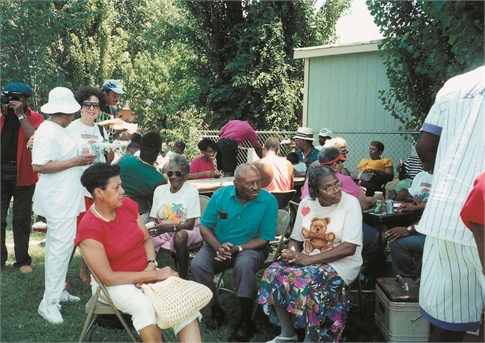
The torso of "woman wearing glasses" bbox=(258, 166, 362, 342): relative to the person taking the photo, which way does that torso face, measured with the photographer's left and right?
facing the viewer and to the left of the viewer

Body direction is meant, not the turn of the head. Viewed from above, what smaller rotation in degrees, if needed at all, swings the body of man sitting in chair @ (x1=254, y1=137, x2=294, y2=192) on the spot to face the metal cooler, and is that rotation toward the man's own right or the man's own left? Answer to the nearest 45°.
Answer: approximately 180°

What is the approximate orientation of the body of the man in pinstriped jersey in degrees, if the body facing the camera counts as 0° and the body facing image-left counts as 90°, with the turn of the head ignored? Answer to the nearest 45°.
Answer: approximately 180°

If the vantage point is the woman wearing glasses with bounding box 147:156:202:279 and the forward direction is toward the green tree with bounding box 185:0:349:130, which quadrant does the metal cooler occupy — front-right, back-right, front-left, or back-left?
back-right

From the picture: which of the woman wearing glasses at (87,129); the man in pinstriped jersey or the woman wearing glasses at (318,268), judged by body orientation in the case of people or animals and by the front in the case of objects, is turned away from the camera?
the man in pinstriped jersey

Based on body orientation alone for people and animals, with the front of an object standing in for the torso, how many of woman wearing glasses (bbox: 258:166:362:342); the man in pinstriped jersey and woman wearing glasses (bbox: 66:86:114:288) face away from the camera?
1

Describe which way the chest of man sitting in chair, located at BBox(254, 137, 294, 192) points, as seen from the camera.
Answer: away from the camera

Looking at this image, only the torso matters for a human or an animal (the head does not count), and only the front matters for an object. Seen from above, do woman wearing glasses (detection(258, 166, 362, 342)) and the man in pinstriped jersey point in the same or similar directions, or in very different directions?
very different directions
